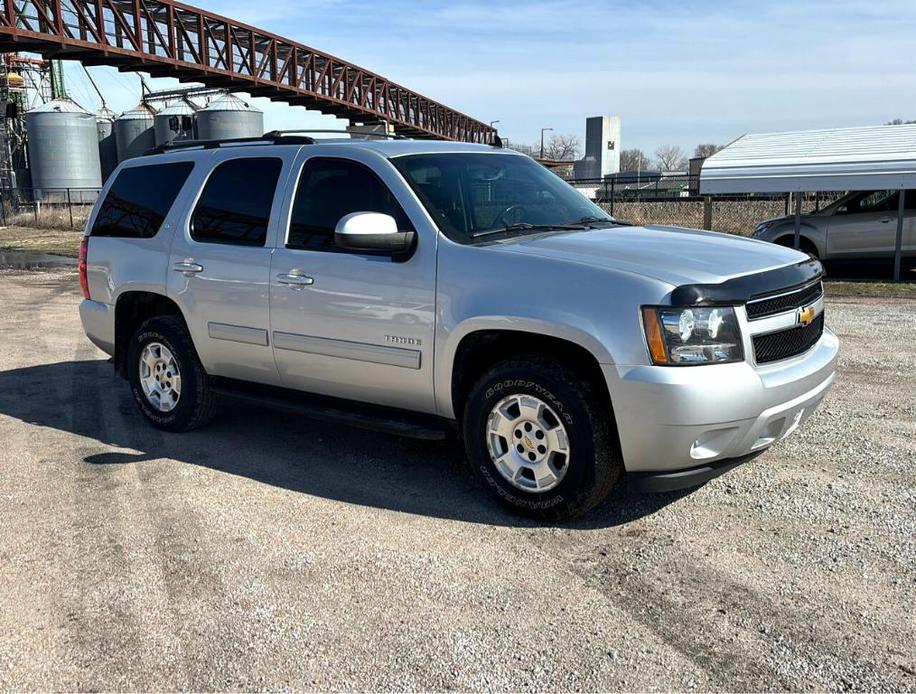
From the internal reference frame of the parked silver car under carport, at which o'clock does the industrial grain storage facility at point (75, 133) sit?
The industrial grain storage facility is roughly at 1 o'clock from the parked silver car under carport.

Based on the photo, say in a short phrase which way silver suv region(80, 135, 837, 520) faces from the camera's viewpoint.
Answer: facing the viewer and to the right of the viewer

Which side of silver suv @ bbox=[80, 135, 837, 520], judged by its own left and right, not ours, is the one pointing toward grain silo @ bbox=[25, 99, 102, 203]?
back

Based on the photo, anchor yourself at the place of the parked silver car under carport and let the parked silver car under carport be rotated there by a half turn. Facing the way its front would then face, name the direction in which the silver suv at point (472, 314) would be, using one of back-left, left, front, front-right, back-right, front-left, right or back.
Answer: right

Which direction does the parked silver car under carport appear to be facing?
to the viewer's left

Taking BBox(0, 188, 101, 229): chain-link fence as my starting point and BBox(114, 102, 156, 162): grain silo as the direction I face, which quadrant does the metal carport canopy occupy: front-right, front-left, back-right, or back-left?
back-right

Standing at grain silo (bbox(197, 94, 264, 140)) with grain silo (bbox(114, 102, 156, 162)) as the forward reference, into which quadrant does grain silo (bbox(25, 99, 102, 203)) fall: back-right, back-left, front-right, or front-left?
front-left

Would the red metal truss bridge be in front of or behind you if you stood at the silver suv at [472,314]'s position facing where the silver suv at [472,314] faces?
behind

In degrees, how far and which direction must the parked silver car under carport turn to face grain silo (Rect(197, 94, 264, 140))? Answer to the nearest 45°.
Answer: approximately 45° to its right
